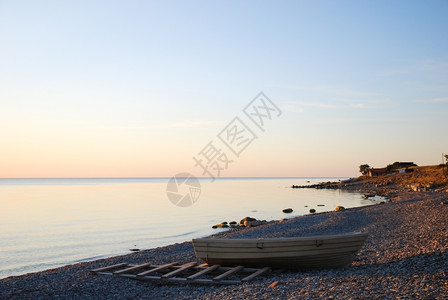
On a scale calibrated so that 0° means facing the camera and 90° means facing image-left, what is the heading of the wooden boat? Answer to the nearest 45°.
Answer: approximately 270°
